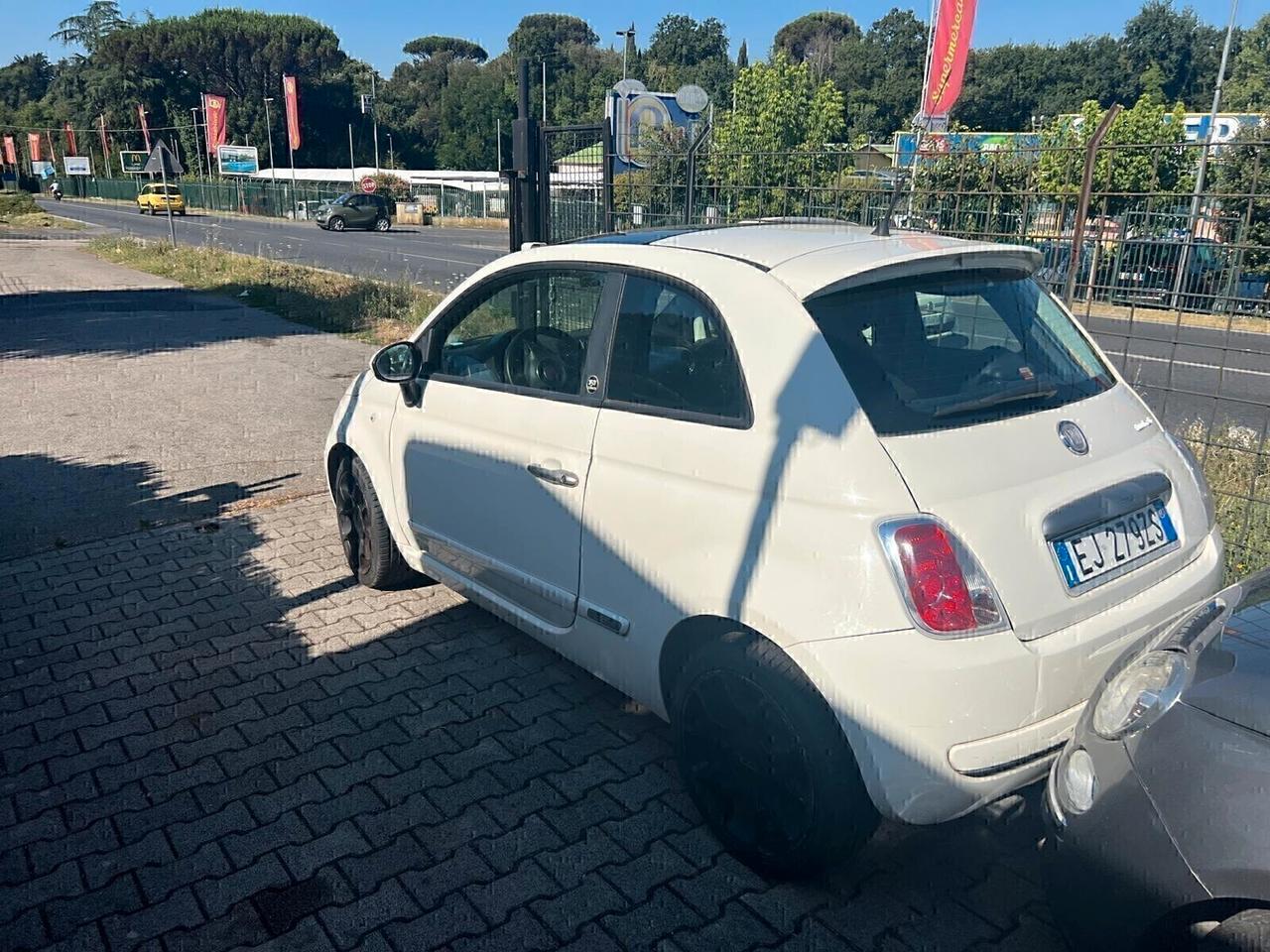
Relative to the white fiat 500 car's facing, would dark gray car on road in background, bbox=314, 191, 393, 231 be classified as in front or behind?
in front

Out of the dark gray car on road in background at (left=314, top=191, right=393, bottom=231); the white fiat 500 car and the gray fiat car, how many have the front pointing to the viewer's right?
0

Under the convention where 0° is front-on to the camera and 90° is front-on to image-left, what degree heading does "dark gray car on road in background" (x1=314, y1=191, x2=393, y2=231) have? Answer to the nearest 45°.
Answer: approximately 45°

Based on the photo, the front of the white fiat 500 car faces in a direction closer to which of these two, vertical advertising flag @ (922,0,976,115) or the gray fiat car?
the vertical advertising flag

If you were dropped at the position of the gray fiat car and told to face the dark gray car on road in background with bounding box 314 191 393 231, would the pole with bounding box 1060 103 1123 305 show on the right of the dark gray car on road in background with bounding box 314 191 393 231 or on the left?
right

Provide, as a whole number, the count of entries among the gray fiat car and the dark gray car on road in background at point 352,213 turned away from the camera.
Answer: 0

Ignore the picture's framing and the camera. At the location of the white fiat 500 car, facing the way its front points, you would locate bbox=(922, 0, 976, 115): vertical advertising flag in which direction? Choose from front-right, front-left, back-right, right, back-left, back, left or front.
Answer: front-right

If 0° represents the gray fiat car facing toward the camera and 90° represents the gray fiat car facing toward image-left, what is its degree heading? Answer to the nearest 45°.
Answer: approximately 90°

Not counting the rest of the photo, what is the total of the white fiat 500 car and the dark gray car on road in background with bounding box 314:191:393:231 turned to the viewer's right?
0

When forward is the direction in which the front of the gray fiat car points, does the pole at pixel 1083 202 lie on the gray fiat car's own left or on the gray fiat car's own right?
on the gray fiat car's own right

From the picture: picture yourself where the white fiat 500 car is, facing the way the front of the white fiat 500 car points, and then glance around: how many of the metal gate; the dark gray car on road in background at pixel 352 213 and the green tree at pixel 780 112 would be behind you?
0

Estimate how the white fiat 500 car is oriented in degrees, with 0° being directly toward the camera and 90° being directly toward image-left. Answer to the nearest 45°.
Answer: approximately 135°

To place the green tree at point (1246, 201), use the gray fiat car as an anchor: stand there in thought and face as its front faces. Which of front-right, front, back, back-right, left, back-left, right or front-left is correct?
right

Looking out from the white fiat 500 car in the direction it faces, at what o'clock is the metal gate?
The metal gate is roughly at 1 o'clock from the white fiat 500 car.
